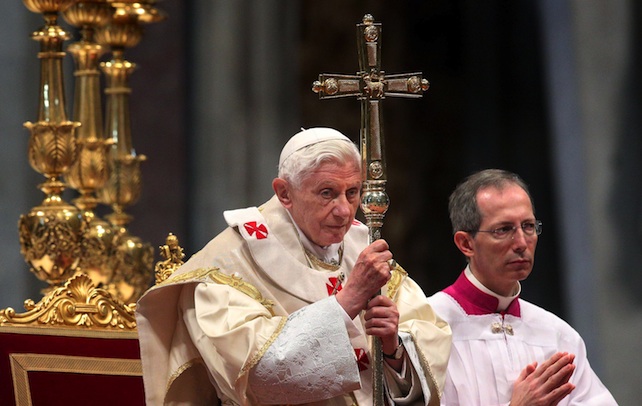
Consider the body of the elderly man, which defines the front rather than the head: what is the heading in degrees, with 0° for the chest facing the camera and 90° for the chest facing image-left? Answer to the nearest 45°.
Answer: approximately 315°

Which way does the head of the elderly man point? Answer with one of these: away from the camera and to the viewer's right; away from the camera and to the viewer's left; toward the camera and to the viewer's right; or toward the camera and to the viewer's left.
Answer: toward the camera and to the viewer's right

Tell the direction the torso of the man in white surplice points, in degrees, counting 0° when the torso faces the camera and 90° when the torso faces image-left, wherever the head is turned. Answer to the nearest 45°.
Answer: approximately 315°

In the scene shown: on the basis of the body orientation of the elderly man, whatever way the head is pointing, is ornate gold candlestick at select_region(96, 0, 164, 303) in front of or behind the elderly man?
behind
